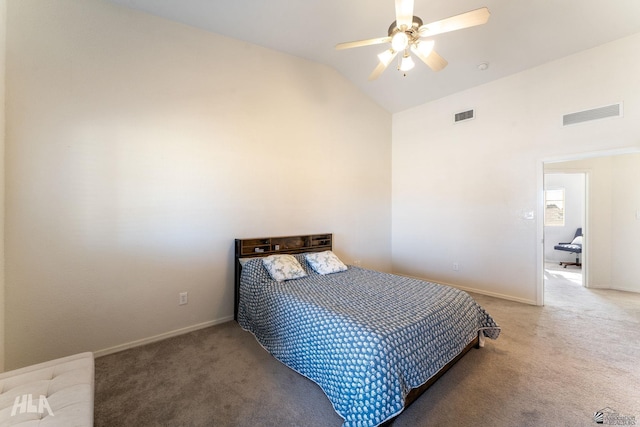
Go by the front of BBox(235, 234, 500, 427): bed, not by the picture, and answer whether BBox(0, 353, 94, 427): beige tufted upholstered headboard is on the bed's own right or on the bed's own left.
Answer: on the bed's own right

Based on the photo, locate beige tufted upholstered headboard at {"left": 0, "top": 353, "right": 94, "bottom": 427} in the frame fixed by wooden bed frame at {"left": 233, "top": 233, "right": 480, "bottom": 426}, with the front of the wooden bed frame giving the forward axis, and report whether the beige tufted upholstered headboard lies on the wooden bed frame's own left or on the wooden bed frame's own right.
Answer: on the wooden bed frame's own right

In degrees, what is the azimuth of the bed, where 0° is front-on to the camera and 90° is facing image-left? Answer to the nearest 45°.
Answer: approximately 315°
